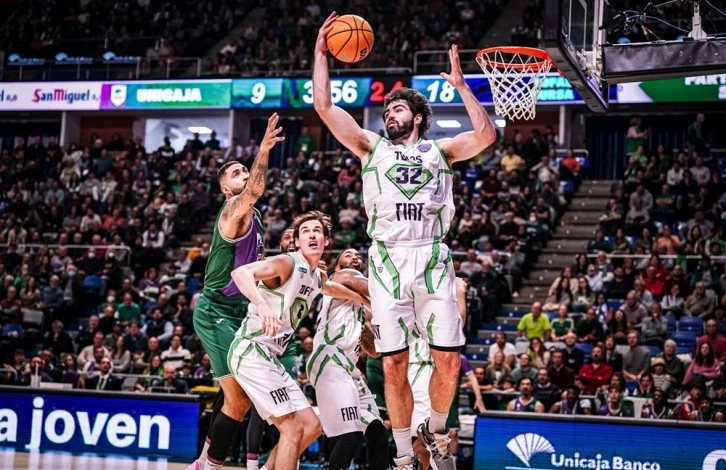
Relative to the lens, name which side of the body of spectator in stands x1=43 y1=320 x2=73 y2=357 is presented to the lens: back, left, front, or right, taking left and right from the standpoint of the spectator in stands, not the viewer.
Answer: front

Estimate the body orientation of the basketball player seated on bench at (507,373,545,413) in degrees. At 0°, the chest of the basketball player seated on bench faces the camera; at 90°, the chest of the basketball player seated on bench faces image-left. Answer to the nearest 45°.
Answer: approximately 0°

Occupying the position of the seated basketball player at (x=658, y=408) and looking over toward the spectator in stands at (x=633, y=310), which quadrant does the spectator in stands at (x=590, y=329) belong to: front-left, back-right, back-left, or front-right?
front-left

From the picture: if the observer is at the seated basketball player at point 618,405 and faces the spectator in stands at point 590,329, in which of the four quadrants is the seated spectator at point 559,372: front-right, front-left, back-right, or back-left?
front-left

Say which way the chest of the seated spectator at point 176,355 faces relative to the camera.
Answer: toward the camera

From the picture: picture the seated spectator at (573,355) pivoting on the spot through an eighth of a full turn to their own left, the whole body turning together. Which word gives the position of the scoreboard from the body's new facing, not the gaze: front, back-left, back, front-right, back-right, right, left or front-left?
back

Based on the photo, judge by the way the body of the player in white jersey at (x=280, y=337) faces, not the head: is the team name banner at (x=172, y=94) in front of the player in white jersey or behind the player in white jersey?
behind

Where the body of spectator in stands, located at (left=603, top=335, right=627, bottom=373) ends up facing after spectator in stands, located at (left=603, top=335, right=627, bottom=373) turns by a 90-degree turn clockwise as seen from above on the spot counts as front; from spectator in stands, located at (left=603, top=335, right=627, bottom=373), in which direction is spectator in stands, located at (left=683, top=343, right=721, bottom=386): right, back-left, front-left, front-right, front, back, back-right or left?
back-right

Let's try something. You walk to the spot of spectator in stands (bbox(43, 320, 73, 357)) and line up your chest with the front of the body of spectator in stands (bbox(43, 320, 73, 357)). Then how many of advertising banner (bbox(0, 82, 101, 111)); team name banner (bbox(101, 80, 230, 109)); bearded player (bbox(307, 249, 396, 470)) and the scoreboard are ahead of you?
1

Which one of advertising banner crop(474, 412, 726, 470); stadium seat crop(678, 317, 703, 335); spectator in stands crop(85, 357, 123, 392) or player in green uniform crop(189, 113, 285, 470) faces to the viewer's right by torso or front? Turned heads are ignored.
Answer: the player in green uniform

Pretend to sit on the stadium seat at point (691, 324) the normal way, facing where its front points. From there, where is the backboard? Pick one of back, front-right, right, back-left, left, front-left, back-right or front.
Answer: front

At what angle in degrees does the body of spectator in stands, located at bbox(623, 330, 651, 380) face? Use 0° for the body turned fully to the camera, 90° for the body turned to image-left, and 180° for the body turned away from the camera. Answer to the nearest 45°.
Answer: approximately 45°

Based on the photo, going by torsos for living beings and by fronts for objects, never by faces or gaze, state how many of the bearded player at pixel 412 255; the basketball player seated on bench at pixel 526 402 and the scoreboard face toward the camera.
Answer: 3

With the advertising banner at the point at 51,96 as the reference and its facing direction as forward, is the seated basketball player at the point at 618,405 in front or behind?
in front

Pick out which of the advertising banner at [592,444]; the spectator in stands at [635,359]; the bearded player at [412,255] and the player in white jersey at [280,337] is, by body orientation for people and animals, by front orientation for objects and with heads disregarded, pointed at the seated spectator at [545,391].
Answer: the spectator in stands

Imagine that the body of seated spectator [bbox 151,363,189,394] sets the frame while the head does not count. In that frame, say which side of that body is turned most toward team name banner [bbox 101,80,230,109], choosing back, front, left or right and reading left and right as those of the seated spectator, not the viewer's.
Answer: back

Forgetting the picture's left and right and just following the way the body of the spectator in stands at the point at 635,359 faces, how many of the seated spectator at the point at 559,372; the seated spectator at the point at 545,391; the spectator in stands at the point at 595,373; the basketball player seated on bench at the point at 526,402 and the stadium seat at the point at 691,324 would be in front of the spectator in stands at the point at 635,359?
4

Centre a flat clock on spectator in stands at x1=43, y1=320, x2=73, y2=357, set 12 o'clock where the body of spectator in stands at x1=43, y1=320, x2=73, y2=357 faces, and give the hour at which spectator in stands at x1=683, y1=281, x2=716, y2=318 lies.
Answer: spectator in stands at x1=683, y1=281, x2=716, y2=318 is roughly at 10 o'clock from spectator in stands at x1=43, y1=320, x2=73, y2=357.

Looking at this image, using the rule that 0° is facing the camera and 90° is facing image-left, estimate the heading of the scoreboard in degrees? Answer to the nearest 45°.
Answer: approximately 0°

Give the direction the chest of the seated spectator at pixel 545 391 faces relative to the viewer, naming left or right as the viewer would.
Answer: facing the viewer and to the left of the viewer
